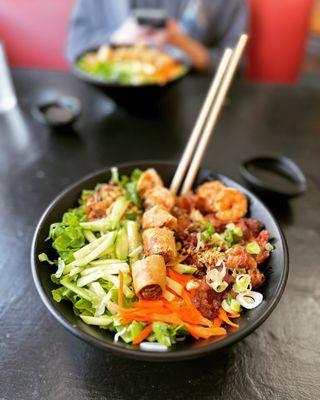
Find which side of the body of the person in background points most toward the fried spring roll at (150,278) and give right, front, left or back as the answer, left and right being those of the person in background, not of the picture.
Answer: front

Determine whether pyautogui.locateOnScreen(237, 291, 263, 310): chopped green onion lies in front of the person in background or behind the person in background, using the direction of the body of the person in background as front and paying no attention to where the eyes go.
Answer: in front

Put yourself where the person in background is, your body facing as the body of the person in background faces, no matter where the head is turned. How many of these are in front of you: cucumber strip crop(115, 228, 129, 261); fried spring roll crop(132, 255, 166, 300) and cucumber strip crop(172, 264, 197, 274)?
3

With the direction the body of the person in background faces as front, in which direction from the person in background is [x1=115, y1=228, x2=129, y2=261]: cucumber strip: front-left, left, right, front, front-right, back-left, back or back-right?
front

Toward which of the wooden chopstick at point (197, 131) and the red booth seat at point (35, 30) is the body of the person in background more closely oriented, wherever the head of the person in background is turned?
the wooden chopstick

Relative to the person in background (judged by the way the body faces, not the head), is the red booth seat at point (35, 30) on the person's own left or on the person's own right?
on the person's own right

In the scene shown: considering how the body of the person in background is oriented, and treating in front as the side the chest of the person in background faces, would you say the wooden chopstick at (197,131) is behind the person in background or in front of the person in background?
in front

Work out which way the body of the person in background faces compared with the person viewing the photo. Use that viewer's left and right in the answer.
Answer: facing the viewer

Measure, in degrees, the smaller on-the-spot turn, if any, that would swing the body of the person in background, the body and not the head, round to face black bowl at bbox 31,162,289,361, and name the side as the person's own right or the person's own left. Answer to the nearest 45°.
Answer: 0° — they already face it

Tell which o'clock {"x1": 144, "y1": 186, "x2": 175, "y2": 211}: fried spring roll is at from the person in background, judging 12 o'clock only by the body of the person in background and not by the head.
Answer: The fried spring roll is roughly at 12 o'clock from the person in background.

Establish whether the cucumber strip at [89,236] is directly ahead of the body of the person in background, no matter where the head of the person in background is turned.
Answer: yes

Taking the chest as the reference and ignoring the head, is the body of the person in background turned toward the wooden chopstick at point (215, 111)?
yes

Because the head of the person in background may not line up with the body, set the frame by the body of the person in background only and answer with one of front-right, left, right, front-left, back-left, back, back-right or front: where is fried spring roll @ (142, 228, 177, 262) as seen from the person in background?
front

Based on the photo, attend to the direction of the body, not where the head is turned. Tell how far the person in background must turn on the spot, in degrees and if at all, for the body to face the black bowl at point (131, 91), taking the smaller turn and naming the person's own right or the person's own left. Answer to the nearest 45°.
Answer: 0° — they already face it

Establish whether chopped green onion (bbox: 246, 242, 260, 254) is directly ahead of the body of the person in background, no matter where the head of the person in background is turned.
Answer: yes
